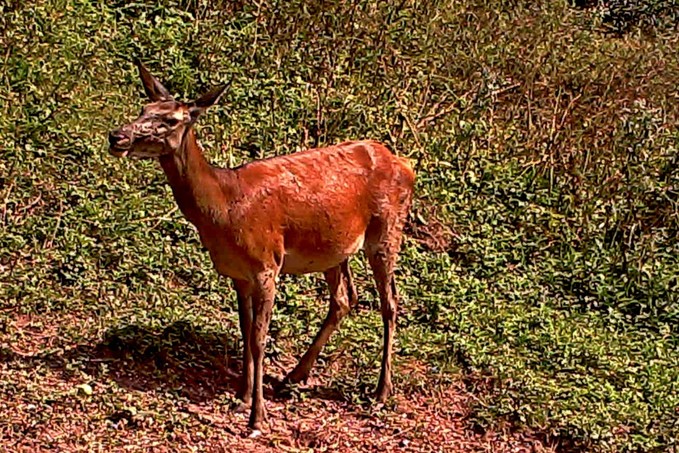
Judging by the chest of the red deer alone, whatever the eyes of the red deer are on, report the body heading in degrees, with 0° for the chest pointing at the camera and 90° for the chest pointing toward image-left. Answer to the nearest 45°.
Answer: approximately 45°
